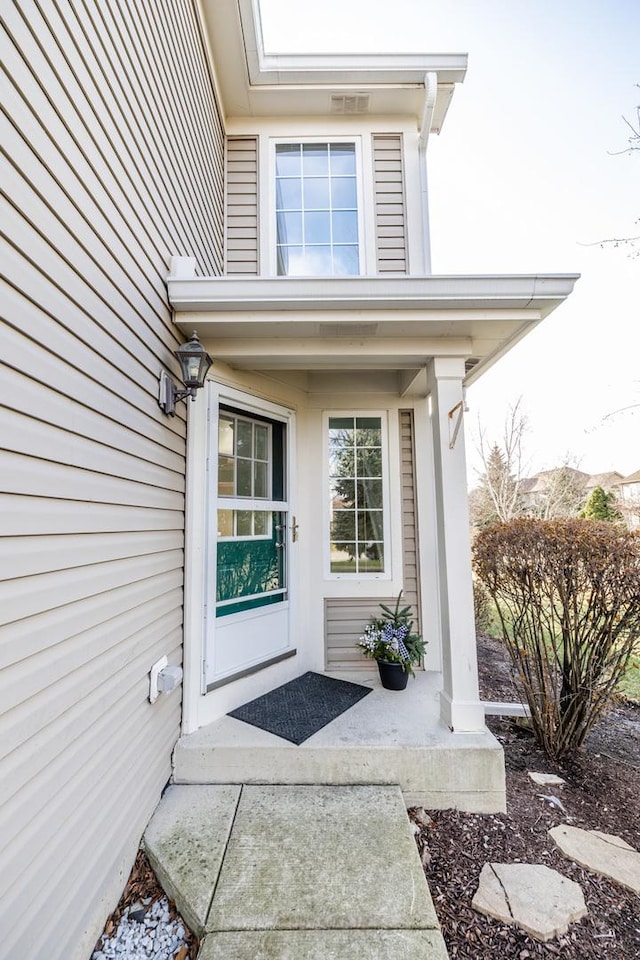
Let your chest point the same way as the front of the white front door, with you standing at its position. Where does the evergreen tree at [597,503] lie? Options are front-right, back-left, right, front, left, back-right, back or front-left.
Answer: left

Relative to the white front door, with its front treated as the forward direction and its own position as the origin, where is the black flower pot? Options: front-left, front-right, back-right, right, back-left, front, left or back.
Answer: front-left

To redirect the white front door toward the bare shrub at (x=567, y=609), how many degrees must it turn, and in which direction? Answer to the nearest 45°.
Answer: approximately 45° to its left

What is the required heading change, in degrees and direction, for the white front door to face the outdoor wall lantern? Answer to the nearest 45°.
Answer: approximately 45° to its right

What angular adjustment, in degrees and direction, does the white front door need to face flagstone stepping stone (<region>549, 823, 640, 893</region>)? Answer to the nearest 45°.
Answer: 0° — it already faces it

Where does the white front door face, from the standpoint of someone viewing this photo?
facing the viewer and to the right of the viewer

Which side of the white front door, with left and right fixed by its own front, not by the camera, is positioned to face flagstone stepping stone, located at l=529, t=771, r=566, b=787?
front

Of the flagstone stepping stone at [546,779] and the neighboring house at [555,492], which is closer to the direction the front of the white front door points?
the flagstone stepping stone

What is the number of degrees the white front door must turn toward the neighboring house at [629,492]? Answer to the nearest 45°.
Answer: approximately 90° to its left
